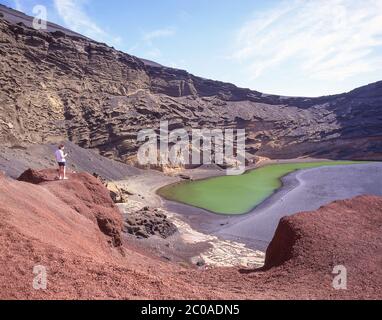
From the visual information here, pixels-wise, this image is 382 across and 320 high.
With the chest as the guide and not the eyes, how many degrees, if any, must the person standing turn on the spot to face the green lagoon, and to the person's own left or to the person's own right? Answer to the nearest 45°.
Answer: approximately 45° to the person's own left

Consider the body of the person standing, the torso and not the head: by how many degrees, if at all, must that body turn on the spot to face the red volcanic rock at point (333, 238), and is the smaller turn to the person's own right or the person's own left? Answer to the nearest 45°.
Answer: approximately 45° to the person's own right

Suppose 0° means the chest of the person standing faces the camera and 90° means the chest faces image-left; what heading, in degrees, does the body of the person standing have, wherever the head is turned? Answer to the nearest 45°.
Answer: approximately 270°
